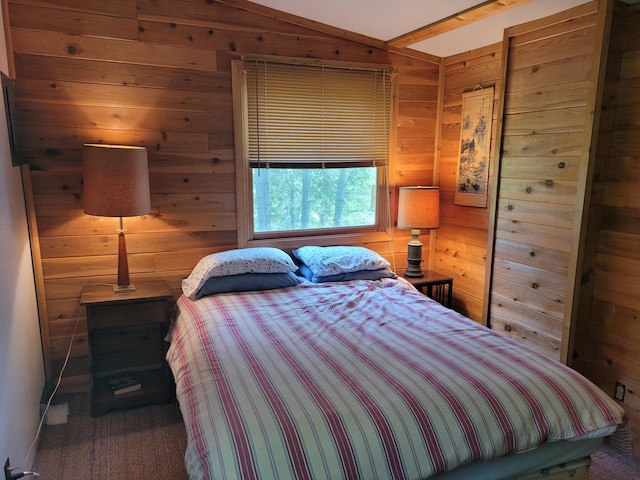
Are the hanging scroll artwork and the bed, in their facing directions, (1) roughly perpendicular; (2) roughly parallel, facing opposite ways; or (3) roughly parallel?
roughly perpendicular

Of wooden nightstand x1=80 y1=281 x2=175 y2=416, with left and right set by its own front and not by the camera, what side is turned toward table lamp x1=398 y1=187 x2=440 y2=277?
left

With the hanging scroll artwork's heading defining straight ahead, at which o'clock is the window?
The window is roughly at 1 o'clock from the hanging scroll artwork.

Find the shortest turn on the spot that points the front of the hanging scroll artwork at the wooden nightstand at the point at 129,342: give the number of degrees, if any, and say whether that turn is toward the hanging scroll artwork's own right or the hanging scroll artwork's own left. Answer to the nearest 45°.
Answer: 0° — it already faces it

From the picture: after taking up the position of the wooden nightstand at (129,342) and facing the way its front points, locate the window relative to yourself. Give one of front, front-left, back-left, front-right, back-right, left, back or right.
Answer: left

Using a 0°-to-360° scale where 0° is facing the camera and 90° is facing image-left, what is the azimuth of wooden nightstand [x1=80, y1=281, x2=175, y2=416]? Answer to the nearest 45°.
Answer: approximately 0°

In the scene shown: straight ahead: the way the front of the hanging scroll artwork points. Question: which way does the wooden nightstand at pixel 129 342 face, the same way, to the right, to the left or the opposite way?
to the left

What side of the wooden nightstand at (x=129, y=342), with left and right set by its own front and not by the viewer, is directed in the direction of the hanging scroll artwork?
left

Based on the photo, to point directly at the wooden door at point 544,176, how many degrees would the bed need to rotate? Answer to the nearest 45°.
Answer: approximately 90° to its left

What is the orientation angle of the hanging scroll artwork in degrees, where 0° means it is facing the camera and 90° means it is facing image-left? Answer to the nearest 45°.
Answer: approximately 45°

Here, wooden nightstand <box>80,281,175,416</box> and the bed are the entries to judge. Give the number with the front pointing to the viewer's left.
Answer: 0

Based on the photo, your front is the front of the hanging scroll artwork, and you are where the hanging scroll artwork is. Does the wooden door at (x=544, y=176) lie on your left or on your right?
on your left

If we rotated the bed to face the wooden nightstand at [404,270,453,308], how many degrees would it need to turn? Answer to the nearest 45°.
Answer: approximately 135° to its left
